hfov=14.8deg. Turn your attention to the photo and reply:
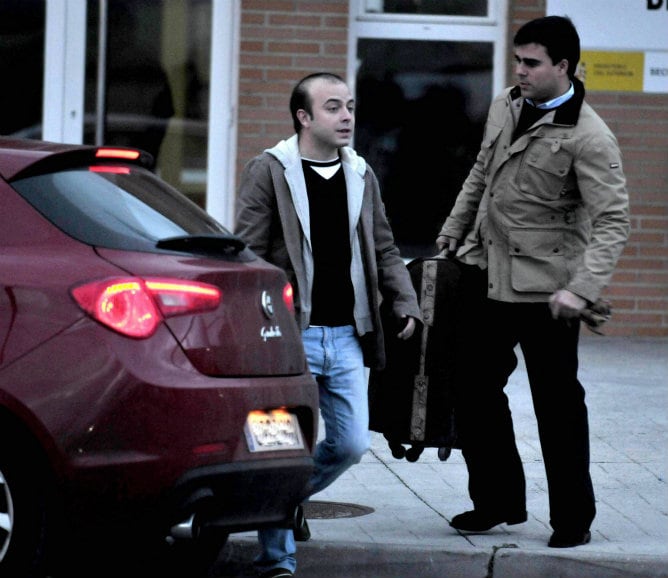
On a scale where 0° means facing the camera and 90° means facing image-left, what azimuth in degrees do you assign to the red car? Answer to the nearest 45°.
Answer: approximately 135°

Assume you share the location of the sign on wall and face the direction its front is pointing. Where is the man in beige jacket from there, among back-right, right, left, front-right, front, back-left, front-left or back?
front

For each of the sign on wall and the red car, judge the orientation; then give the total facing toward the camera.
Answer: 1

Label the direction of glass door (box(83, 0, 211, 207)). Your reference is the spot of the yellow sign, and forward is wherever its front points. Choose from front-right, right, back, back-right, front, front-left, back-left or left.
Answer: right

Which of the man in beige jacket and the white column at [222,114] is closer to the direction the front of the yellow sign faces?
the man in beige jacket

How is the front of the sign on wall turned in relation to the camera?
facing the viewer

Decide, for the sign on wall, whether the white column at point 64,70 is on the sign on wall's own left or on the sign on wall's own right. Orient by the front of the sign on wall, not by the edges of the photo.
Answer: on the sign on wall's own right

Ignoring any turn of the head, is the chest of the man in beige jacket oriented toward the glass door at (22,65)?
no

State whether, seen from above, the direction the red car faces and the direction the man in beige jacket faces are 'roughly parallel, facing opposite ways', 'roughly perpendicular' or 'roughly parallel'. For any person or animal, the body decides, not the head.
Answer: roughly perpendicular

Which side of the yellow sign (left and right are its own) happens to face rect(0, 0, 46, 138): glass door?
right

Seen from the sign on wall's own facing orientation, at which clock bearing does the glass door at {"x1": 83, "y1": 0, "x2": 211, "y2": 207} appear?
The glass door is roughly at 3 o'clock from the sign on wall.

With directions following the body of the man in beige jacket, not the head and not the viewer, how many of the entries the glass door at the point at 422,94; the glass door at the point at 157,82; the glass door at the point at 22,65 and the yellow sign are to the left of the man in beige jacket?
0

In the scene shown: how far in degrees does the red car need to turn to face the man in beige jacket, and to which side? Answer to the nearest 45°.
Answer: approximately 90° to its right

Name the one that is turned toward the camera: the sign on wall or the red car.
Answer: the sign on wall

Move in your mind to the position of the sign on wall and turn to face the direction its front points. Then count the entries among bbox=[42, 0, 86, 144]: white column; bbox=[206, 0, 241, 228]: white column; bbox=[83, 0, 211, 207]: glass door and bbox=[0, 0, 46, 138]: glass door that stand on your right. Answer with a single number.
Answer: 4

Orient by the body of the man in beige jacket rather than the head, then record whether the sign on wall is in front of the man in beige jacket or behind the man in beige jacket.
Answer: behind

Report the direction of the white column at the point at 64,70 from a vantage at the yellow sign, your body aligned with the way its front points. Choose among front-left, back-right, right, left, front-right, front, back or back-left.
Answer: right

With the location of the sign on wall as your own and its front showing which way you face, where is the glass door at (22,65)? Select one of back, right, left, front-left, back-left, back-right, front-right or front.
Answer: right
